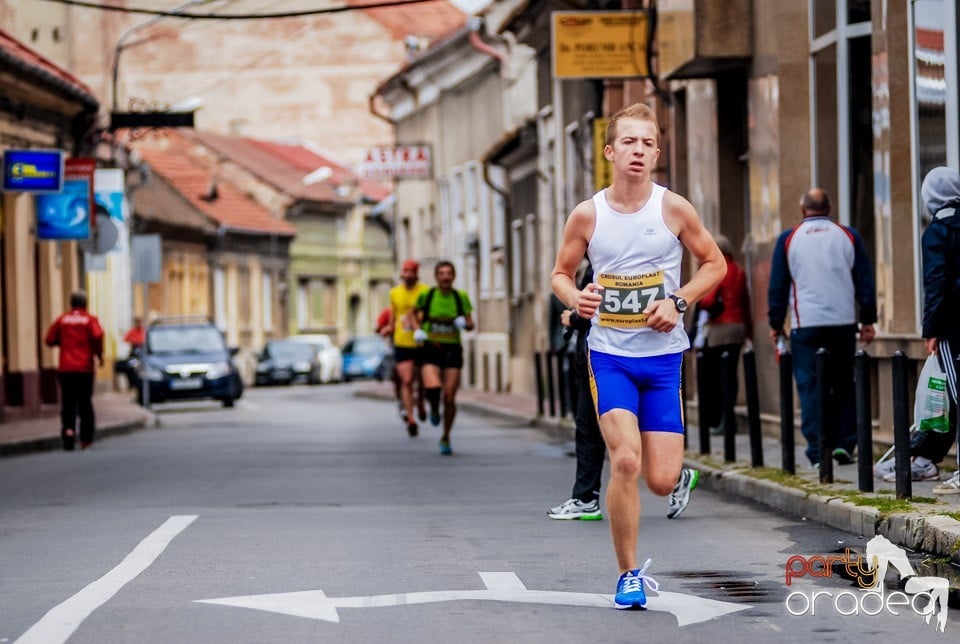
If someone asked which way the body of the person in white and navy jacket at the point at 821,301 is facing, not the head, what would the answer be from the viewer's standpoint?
away from the camera

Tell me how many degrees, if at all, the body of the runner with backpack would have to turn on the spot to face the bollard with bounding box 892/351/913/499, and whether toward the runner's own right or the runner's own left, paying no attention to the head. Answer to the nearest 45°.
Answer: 0° — they already face it

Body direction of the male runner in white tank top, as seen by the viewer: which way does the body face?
toward the camera

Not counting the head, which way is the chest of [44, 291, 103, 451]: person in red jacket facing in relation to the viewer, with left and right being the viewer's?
facing away from the viewer

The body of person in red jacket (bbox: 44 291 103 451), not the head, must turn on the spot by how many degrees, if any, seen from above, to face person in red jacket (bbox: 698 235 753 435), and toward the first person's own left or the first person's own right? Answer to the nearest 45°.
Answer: approximately 135° to the first person's own right

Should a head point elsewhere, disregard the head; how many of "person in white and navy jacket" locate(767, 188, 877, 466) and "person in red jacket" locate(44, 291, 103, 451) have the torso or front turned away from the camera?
2

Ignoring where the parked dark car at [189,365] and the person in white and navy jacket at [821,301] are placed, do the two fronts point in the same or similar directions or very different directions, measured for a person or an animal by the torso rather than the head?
very different directions

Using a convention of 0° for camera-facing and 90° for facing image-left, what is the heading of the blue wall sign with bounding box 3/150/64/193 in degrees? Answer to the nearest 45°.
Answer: approximately 0°
